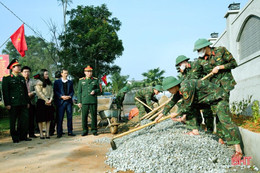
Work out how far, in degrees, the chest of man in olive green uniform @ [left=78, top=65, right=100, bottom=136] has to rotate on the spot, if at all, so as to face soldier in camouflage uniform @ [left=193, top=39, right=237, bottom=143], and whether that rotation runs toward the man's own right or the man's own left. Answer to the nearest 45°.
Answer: approximately 45° to the man's own left

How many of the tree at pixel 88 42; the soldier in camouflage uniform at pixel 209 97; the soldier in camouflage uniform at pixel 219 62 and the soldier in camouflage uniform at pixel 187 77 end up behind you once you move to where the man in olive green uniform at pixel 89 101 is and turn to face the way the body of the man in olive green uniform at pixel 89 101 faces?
1

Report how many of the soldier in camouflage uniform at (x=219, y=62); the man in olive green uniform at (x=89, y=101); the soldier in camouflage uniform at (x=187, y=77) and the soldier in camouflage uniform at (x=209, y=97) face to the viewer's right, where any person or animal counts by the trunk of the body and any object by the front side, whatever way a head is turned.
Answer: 0

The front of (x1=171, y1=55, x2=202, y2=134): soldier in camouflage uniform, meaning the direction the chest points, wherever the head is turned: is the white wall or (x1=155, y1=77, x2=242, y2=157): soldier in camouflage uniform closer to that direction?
the soldier in camouflage uniform

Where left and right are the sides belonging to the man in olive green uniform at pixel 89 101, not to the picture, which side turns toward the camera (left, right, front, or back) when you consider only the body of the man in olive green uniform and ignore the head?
front

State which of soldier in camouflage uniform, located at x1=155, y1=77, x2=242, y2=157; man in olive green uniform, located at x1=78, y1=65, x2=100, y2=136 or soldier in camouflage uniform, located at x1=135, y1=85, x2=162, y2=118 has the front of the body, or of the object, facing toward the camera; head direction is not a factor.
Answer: the man in olive green uniform

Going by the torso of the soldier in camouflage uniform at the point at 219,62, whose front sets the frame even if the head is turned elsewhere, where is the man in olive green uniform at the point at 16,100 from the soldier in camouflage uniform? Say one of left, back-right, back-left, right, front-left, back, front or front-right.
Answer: front-right

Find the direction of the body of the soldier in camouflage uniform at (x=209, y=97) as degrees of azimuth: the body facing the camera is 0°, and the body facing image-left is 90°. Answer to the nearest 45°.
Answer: approximately 90°

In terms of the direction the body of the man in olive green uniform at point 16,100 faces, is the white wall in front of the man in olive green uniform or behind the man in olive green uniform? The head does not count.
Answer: in front

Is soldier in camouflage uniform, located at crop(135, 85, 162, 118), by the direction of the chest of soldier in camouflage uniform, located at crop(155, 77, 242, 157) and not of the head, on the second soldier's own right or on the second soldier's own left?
on the second soldier's own right

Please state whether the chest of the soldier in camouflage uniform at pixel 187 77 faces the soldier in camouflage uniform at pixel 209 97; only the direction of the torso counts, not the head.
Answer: no
